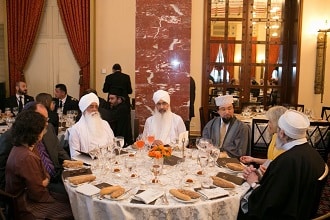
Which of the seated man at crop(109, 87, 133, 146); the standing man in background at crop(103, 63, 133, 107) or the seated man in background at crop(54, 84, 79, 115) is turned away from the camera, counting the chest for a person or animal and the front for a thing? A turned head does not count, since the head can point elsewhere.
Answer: the standing man in background at crop(103, 63, 133, 107)

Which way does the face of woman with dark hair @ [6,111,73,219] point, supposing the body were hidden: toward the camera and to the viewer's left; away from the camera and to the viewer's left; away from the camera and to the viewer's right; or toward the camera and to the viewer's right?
away from the camera and to the viewer's right

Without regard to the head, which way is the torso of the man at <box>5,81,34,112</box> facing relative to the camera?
toward the camera

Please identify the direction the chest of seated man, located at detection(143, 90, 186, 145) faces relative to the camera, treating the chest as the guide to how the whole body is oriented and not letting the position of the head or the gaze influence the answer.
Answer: toward the camera

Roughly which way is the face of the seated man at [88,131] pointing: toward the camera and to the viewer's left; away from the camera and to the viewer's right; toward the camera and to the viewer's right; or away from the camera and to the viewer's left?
toward the camera and to the viewer's right

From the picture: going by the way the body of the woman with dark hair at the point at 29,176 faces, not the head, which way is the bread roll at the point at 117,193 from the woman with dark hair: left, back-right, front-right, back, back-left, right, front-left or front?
right

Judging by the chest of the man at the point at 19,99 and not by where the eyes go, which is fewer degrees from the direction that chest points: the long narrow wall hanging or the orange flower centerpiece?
the orange flower centerpiece

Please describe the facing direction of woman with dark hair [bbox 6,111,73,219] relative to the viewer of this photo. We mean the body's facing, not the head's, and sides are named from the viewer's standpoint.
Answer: facing away from the viewer and to the right of the viewer

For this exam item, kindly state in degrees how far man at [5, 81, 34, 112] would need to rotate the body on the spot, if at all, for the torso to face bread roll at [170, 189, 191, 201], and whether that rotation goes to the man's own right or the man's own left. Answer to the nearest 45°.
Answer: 0° — they already face it

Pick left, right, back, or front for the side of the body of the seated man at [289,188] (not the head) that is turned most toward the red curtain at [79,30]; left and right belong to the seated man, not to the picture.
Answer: front

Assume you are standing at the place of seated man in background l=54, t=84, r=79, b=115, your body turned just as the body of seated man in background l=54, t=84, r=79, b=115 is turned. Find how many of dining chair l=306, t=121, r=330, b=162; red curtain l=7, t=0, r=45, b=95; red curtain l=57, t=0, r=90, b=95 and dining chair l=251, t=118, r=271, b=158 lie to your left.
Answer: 2

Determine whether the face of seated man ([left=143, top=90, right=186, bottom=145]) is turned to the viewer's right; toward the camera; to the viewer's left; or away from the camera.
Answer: toward the camera

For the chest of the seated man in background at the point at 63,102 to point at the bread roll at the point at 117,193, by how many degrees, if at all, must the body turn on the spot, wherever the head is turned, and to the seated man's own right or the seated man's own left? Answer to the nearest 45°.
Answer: approximately 45° to the seated man's own left

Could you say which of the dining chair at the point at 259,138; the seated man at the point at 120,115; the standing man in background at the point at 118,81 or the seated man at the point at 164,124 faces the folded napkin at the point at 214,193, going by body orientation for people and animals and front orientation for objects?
the seated man at the point at 164,124

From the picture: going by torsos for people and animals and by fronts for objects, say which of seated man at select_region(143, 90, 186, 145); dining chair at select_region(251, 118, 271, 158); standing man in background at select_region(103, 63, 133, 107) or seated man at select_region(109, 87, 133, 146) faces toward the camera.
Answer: seated man at select_region(143, 90, 186, 145)

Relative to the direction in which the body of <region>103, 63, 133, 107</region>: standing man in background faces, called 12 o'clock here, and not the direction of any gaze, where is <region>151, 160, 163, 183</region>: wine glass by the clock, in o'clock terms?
The wine glass is roughly at 6 o'clock from the standing man in background.
